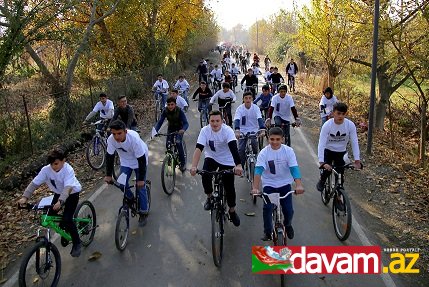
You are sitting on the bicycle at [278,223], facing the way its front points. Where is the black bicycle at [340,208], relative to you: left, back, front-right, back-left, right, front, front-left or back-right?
back-left

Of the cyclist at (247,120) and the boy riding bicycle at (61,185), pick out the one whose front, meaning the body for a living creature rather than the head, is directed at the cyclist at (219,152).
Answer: the cyclist at (247,120)

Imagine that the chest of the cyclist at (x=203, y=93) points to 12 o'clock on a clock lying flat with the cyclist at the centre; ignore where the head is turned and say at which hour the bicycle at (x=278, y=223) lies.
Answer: The bicycle is roughly at 12 o'clock from the cyclist.

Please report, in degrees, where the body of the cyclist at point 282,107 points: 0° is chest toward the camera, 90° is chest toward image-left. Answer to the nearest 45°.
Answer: approximately 0°

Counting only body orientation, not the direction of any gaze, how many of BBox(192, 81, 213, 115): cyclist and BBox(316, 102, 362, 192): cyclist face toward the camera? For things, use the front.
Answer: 2

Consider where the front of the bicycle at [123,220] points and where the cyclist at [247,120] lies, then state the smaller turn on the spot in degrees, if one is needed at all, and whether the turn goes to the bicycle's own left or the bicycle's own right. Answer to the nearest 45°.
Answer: approximately 180°

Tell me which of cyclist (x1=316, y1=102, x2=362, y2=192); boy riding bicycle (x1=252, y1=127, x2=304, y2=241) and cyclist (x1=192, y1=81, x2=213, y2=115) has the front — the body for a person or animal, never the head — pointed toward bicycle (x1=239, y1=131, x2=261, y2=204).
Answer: cyclist (x1=192, y1=81, x2=213, y2=115)

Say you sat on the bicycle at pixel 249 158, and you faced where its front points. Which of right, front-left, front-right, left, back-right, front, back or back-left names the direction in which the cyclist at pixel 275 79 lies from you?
back

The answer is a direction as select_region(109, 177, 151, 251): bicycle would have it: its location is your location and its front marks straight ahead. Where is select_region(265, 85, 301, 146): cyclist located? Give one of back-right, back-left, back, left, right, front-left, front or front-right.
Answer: back

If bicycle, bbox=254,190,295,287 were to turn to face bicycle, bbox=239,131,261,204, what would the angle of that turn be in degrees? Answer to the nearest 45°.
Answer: approximately 180°
